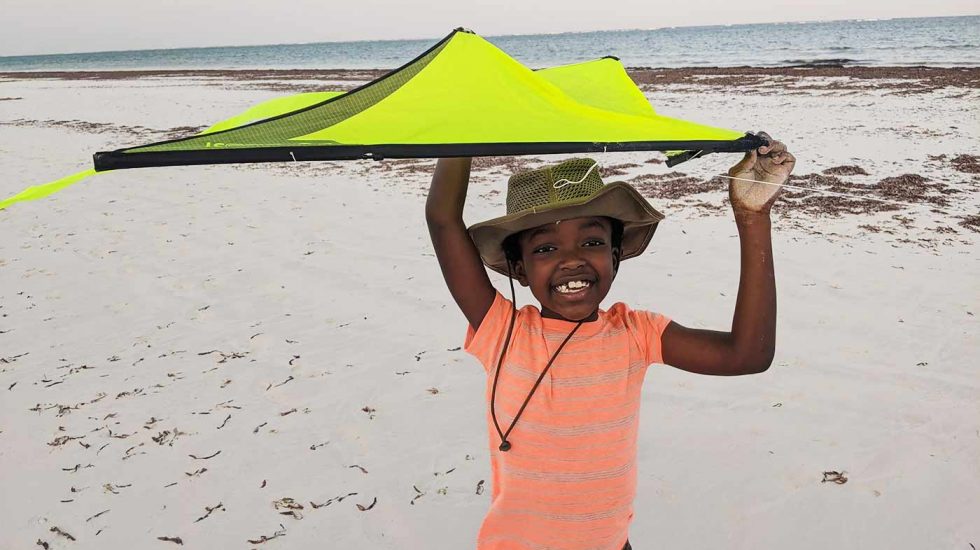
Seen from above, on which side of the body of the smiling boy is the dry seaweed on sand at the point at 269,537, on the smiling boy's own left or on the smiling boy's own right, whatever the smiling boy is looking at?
on the smiling boy's own right

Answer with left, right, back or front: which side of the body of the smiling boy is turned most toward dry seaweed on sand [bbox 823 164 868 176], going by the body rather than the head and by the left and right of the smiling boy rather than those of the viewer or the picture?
back

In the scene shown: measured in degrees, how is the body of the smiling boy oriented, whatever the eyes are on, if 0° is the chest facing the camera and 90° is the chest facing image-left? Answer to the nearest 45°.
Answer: approximately 0°

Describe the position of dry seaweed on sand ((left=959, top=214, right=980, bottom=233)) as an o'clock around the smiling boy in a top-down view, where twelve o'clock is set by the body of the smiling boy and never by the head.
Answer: The dry seaweed on sand is roughly at 7 o'clock from the smiling boy.

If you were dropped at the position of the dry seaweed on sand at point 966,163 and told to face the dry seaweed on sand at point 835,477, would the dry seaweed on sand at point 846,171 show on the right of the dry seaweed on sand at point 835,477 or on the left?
right

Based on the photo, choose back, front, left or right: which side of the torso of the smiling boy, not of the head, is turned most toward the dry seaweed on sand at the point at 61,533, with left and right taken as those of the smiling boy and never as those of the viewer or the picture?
right

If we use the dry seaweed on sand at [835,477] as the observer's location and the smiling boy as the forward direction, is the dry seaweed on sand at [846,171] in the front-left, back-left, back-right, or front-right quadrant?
back-right

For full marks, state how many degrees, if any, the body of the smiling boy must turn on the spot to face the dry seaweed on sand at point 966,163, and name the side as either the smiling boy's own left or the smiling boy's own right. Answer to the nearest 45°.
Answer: approximately 135° to the smiling boy's own left

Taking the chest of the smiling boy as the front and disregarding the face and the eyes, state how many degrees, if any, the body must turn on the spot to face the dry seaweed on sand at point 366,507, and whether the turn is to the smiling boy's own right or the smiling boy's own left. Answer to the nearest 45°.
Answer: approximately 135° to the smiling boy's own right
